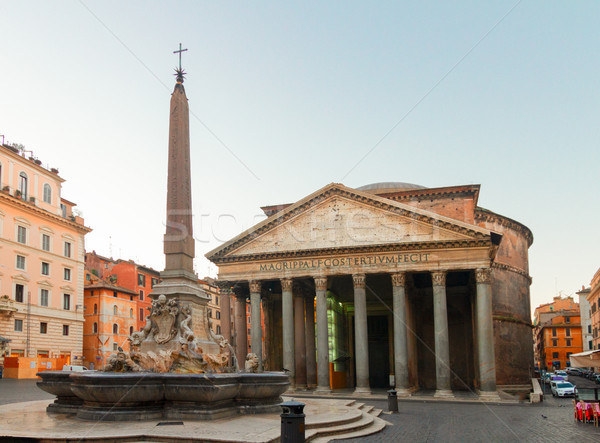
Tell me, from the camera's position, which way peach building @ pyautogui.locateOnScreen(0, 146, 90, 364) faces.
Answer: facing the viewer and to the right of the viewer

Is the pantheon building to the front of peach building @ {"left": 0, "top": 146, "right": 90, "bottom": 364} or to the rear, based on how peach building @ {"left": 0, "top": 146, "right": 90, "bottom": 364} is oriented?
to the front

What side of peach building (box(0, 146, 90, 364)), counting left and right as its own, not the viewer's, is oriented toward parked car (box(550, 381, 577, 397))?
front

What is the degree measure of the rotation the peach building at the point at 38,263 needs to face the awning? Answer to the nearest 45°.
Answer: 0° — it already faces it

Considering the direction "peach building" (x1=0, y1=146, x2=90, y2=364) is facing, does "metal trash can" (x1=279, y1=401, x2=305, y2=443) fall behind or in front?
in front
